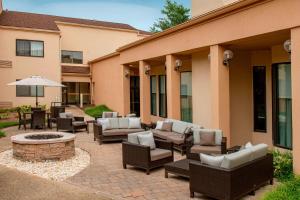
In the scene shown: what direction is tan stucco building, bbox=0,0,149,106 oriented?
toward the camera

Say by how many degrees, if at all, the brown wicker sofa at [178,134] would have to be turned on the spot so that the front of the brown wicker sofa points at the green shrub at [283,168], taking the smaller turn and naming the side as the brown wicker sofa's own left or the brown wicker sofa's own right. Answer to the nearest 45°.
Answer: approximately 90° to the brown wicker sofa's own left

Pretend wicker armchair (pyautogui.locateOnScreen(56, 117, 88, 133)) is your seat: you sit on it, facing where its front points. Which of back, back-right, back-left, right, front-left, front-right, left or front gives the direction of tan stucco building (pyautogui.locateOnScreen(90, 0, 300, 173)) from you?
front

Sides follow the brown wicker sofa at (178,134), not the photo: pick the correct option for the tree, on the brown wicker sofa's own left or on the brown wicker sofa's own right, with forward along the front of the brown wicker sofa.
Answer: on the brown wicker sofa's own right

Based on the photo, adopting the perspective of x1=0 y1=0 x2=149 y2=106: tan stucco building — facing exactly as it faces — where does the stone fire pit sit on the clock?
The stone fire pit is roughly at 12 o'clock from the tan stucco building.

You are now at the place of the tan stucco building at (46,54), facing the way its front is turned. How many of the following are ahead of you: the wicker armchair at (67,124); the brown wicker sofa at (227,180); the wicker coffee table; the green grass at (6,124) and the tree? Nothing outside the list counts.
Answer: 4

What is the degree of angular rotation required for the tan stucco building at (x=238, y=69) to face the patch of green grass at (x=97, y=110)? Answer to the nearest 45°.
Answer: approximately 90° to its right

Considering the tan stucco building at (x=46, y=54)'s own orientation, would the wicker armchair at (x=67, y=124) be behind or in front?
in front

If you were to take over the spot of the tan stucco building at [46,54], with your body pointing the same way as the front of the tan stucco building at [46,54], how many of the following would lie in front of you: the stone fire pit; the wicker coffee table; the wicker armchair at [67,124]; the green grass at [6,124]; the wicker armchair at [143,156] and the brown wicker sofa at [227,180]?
6

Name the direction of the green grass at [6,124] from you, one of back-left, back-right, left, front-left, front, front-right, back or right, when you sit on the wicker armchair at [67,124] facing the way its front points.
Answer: back

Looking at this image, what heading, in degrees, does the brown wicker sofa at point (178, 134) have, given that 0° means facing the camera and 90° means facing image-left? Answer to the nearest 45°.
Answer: approximately 45°

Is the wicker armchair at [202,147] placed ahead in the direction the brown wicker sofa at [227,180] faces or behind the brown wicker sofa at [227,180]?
ahead

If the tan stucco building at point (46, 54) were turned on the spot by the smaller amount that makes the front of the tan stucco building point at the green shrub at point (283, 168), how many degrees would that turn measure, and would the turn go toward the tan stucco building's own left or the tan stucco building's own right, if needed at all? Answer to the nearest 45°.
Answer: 0° — it already faces it

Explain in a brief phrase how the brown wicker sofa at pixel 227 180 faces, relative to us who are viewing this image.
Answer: facing away from the viewer and to the left of the viewer

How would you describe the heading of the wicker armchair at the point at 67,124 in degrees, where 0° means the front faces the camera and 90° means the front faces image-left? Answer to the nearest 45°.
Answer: approximately 315°

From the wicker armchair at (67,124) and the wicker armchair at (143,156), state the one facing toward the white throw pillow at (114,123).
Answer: the wicker armchair at (67,124)

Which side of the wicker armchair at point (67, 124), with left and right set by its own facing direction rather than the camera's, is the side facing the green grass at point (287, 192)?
front
